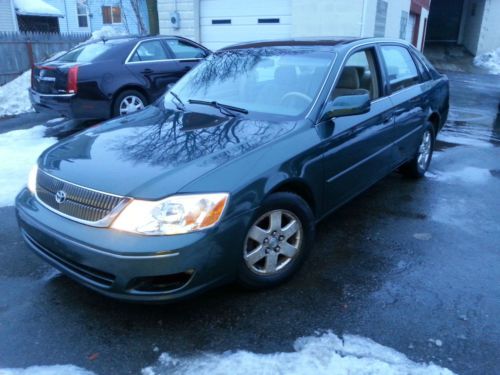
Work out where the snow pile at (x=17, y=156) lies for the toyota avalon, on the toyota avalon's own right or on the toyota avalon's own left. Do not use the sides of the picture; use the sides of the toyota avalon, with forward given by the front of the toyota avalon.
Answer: on the toyota avalon's own right

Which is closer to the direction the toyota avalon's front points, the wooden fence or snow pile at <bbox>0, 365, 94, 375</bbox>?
the snow pile

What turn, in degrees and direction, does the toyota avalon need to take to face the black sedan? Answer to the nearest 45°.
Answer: approximately 135° to its right

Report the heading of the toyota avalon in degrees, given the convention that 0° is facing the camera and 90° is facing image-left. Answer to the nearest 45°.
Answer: approximately 45°

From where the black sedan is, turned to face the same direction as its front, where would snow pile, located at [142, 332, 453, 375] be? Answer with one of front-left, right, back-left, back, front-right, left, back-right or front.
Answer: back-right

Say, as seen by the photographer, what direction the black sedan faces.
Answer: facing away from the viewer and to the right of the viewer

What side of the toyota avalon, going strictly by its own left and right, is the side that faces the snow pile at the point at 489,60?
back

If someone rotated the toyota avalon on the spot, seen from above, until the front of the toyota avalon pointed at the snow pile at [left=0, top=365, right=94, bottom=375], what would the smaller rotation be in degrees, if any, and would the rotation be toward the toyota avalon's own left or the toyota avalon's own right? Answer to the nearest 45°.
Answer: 0° — it already faces it

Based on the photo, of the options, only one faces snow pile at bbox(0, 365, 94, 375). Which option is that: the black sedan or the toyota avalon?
the toyota avalon

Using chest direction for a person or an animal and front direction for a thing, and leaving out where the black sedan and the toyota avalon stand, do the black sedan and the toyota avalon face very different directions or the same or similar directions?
very different directions
